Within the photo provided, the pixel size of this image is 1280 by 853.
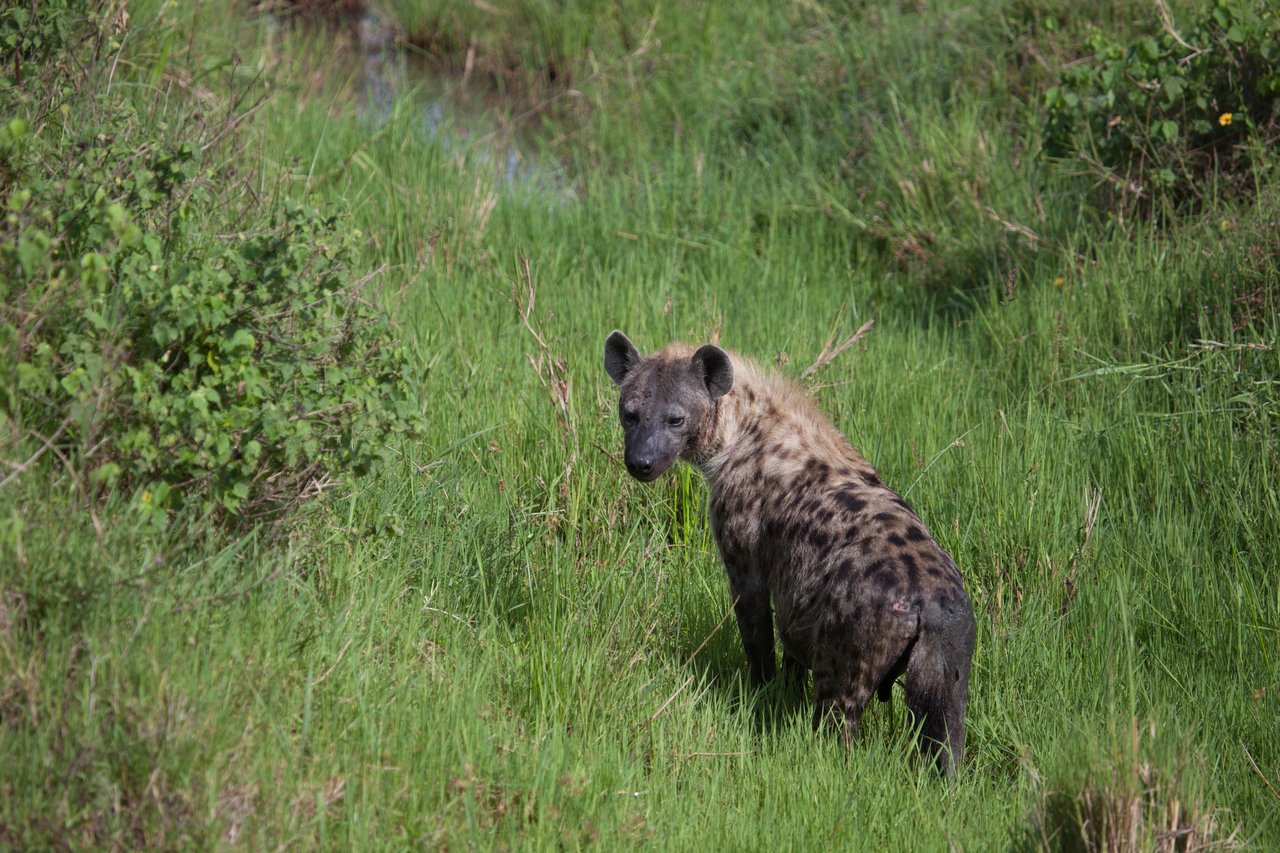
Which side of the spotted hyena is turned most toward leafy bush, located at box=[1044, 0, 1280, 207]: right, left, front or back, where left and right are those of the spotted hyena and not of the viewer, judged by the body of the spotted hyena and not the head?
right

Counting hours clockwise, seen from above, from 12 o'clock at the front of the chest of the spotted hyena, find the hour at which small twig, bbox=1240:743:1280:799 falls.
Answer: The small twig is roughly at 5 o'clock from the spotted hyena.

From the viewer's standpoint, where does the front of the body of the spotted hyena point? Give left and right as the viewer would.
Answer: facing away from the viewer and to the left of the viewer

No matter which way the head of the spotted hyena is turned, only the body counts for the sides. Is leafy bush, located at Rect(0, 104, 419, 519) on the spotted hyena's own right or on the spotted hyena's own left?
on the spotted hyena's own left

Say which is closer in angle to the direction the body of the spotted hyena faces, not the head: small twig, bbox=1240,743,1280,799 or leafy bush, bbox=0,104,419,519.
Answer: the leafy bush

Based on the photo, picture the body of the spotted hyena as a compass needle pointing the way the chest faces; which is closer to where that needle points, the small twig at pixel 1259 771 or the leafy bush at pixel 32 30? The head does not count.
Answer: the leafy bush

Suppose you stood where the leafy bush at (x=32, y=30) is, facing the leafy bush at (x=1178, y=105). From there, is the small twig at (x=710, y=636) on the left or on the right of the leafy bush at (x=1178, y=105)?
right

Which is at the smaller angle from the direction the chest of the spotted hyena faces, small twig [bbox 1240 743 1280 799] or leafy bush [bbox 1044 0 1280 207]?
the leafy bush
